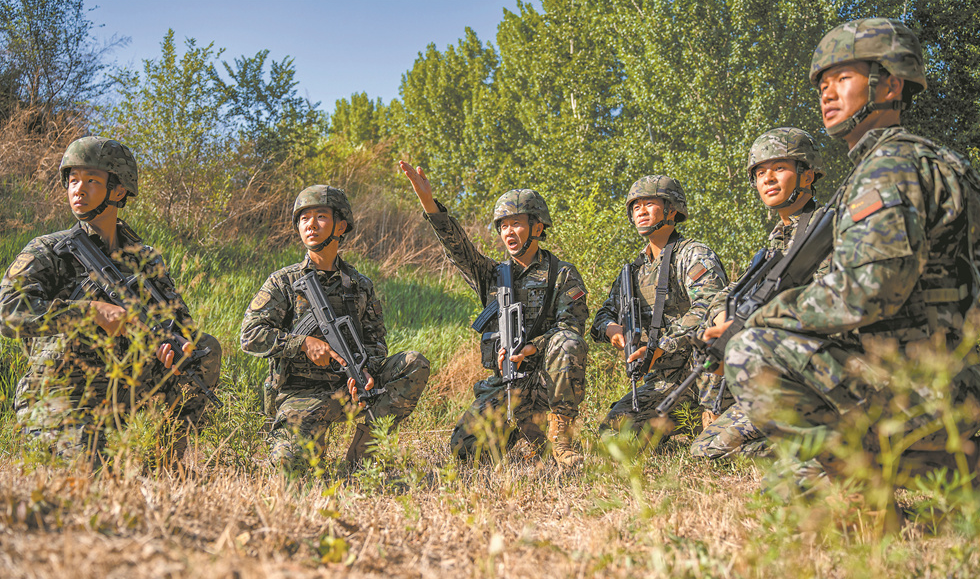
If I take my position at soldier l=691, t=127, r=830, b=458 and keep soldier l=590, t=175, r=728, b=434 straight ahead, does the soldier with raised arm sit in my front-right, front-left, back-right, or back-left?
front-left

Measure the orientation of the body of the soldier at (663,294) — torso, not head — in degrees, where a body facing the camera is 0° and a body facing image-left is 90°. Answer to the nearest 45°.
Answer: approximately 45°

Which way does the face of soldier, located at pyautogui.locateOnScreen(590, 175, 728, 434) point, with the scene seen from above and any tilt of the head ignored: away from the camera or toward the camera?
toward the camera

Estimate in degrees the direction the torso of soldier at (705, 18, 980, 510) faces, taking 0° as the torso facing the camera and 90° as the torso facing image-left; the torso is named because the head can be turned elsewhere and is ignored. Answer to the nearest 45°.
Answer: approximately 90°

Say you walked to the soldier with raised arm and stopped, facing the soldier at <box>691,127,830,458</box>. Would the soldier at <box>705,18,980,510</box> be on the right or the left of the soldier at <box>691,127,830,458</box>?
right

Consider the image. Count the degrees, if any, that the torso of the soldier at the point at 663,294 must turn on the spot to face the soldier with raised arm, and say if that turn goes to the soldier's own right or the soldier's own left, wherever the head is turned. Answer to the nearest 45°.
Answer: approximately 45° to the soldier's own right

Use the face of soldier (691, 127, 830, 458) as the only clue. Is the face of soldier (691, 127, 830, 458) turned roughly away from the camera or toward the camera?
toward the camera

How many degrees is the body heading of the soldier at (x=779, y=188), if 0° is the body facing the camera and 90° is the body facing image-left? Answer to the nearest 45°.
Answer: approximately 45°

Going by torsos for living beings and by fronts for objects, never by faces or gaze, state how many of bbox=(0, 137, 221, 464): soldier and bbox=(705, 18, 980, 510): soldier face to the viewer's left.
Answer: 1

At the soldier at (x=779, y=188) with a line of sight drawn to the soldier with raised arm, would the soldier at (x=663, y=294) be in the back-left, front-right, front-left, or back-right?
front-right

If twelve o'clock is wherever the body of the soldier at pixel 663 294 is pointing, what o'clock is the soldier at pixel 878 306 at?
the soldier at pixel 878 306 is roughly at 10 o'clock from the soldier at pixel 663 294.
